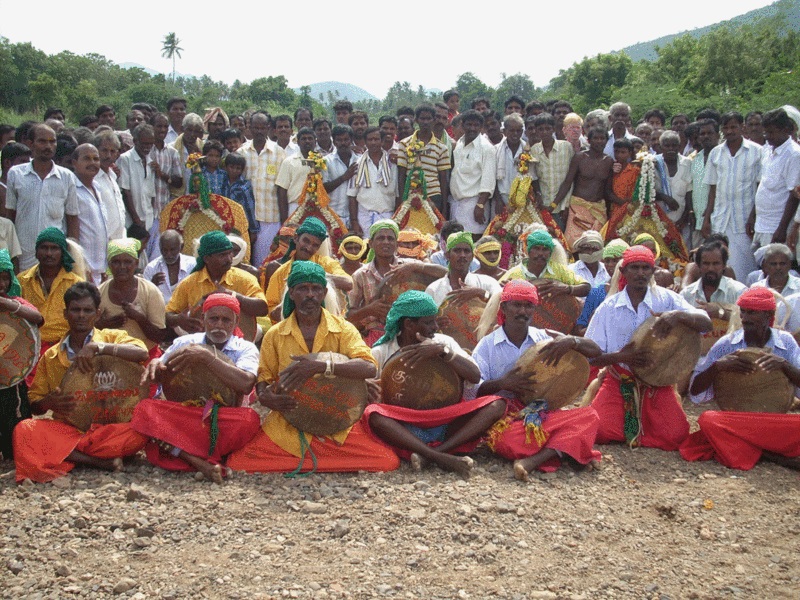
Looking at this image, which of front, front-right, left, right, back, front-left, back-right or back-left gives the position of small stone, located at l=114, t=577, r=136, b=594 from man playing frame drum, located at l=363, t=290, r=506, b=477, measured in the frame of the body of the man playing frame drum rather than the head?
front-right

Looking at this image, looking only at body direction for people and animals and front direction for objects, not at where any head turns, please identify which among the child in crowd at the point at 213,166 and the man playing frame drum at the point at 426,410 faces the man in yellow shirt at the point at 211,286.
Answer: the child in crowd

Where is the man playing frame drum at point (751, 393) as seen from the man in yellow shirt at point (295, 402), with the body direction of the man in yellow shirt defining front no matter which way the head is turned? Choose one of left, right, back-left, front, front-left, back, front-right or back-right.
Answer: left

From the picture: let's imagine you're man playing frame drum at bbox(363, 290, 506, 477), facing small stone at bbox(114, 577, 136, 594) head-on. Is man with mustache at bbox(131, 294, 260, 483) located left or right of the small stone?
right

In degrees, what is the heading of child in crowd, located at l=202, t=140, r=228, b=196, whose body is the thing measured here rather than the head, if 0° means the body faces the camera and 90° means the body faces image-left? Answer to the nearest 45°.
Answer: approximately 0°

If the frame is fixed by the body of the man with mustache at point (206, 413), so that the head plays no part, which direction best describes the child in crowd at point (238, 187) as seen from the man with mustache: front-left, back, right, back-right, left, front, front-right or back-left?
back

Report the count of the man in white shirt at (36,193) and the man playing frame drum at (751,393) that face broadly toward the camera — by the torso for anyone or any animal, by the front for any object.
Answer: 2

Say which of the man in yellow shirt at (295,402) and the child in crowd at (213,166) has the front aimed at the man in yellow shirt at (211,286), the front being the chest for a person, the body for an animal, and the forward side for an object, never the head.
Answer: the child in crowd

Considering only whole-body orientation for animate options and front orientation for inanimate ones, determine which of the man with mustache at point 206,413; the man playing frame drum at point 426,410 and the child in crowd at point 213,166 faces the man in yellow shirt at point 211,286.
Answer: the child in crowd

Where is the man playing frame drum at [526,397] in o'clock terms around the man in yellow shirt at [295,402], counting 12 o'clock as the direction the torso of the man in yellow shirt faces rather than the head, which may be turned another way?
The man playing frame drum is roughly at 9 o'clock from the man in yellow shirt.
